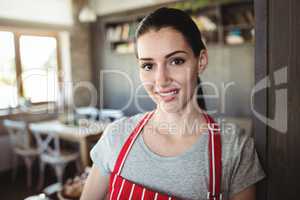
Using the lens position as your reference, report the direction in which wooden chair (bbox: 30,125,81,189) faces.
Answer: facing away from the viewer and to the right of the viewer

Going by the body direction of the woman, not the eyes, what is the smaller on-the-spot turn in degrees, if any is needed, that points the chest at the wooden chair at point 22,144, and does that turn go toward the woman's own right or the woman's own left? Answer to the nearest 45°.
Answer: approximately 135° to the woman's own right

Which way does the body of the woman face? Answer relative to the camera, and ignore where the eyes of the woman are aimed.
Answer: toward the camera

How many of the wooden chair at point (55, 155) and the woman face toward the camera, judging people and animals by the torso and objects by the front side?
1

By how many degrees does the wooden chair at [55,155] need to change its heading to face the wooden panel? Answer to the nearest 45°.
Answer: approximately 135° to its right

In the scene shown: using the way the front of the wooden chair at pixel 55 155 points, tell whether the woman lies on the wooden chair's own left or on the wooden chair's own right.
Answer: on the wooden chair's own right

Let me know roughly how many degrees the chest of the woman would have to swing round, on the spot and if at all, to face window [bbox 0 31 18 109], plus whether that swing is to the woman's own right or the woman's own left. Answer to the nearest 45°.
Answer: approximately 135° to the woman's own right

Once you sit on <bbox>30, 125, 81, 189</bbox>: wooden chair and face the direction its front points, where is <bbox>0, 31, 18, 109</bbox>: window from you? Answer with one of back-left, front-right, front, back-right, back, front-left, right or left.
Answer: left

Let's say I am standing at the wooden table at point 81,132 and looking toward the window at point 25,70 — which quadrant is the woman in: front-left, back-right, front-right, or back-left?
back-left
